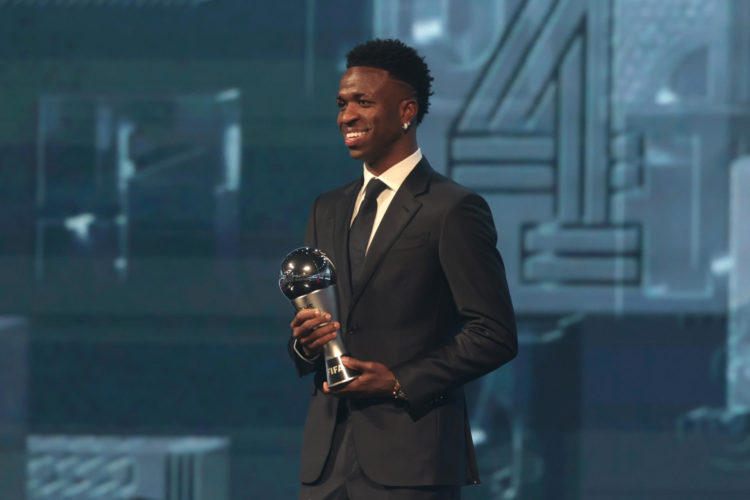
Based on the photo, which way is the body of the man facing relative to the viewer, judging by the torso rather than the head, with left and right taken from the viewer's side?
facing the viewer and to the left of the viewer
